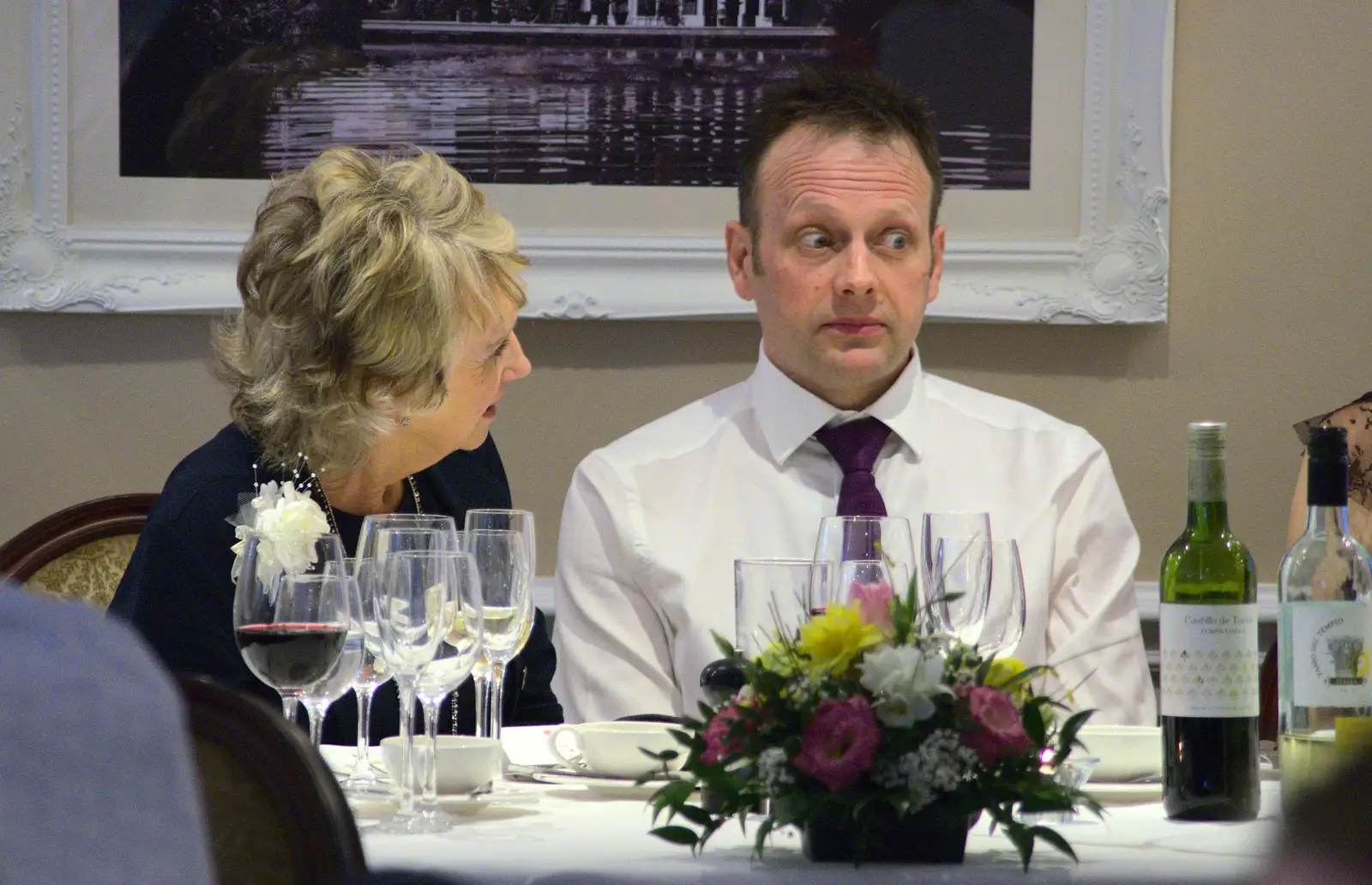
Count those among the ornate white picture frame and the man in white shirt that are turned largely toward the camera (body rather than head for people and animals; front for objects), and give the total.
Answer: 2

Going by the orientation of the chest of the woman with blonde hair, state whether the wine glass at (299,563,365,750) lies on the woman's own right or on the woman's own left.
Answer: on the woman's own right

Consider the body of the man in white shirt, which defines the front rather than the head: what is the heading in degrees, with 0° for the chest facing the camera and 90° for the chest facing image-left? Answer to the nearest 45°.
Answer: approximately 0°

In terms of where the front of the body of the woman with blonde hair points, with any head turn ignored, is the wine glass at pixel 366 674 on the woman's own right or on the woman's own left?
on the woman's own right

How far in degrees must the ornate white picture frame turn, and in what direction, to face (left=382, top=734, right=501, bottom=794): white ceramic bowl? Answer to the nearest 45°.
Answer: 0° — it already faces it

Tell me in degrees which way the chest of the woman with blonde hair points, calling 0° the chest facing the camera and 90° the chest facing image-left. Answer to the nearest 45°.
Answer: approximately 315°

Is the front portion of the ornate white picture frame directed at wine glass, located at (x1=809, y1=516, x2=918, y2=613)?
yes
